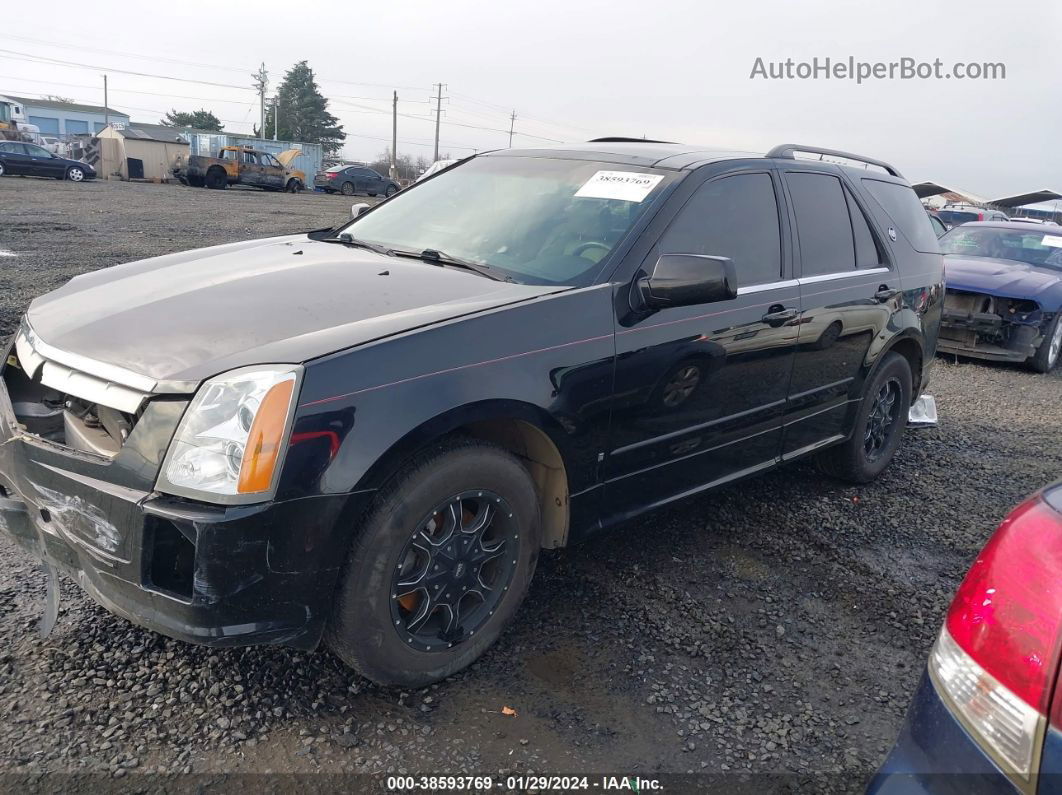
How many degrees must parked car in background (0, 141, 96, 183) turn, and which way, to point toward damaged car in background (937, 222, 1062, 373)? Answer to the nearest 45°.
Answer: approximately 90° to its right

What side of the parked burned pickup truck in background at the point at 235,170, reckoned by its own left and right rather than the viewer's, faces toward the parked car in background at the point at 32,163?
back

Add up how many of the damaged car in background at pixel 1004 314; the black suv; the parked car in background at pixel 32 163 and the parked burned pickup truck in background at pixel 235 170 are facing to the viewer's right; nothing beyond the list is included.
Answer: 2

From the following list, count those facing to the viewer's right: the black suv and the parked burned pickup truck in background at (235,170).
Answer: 1

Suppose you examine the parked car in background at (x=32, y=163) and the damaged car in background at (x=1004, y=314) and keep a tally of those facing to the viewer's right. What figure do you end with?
1

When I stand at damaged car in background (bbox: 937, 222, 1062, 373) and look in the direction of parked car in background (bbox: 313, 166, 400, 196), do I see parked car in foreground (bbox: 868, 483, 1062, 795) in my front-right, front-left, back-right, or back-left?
back-left

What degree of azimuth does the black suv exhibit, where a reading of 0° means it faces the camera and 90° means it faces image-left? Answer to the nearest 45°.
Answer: approximately 45°

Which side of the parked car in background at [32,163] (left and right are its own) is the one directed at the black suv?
right

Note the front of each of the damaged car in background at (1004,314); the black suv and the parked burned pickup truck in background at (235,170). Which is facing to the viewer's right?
the parked burned pickup truck in background

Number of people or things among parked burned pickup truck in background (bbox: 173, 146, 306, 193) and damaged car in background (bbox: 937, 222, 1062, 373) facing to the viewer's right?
1

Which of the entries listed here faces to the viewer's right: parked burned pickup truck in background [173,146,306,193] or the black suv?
the parked burned pickup truck in background

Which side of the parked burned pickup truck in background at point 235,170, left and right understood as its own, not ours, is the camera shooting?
right

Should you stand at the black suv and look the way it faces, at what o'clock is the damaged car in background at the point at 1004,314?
The damaged car in background is roughly at 6 o'clock from the black suv.
